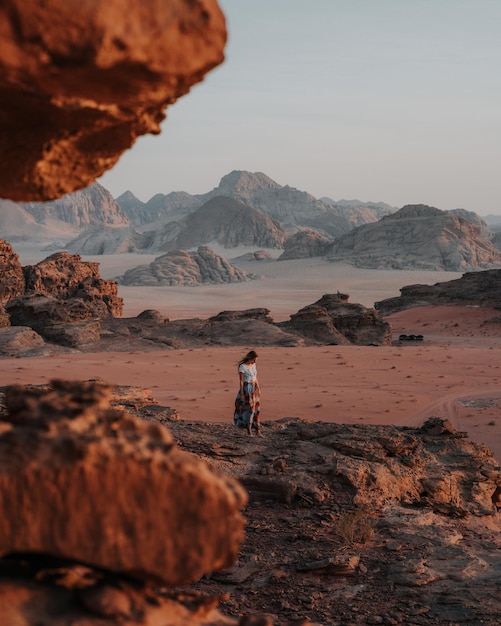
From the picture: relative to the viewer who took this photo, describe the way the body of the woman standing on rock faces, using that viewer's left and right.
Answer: facing the viewer and to the right of the viewer

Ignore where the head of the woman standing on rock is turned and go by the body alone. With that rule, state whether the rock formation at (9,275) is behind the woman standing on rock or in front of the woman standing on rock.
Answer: behind

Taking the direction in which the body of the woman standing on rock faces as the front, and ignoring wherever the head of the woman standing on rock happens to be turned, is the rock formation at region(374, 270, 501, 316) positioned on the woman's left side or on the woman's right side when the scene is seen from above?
on the woman's left side

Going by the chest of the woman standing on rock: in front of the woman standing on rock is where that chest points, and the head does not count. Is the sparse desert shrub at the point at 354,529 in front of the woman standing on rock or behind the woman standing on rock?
in front

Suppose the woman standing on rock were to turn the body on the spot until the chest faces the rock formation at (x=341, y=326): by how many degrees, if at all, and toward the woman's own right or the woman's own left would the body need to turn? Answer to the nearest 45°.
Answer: approximately 135° to the woman's own left

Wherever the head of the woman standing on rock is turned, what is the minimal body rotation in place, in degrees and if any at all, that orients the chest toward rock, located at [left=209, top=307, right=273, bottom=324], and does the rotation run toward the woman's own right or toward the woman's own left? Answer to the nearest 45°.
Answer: approximately 135° to the woman's own left

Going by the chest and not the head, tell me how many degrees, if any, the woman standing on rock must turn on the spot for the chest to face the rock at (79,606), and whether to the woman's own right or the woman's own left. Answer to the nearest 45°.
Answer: approximately 45° to the woman's own right
